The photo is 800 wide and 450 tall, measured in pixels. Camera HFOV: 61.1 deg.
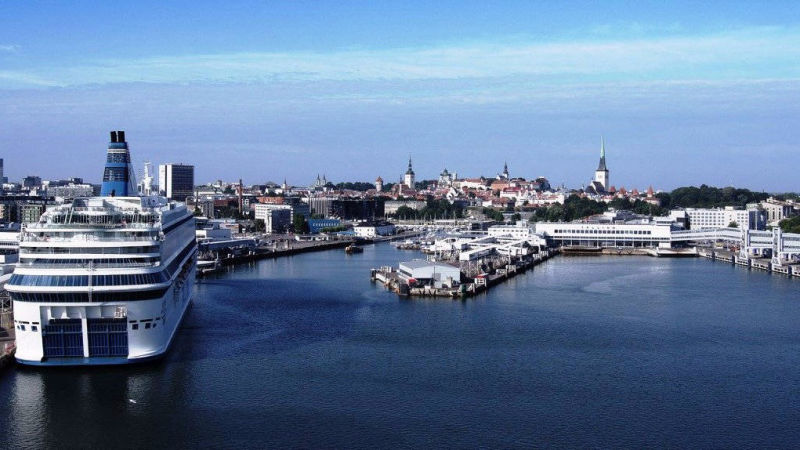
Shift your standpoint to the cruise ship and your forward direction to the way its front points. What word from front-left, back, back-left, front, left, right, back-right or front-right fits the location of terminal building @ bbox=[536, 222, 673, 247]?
front-right

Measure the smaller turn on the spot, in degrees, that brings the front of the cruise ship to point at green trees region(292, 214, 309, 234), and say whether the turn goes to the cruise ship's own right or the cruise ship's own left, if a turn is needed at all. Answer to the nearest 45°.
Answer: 0° — it already faces it

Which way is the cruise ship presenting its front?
away from the camera

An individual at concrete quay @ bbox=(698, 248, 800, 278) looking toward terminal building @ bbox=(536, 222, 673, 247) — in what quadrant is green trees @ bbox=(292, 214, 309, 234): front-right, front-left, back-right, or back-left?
front-left

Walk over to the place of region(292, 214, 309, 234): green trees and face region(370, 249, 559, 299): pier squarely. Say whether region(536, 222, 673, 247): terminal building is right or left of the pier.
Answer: left

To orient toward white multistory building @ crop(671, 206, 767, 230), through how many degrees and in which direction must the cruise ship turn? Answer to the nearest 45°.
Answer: approximately 45° to its right

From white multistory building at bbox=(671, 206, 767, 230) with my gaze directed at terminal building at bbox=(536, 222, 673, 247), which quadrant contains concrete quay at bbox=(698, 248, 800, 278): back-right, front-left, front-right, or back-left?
front-left
